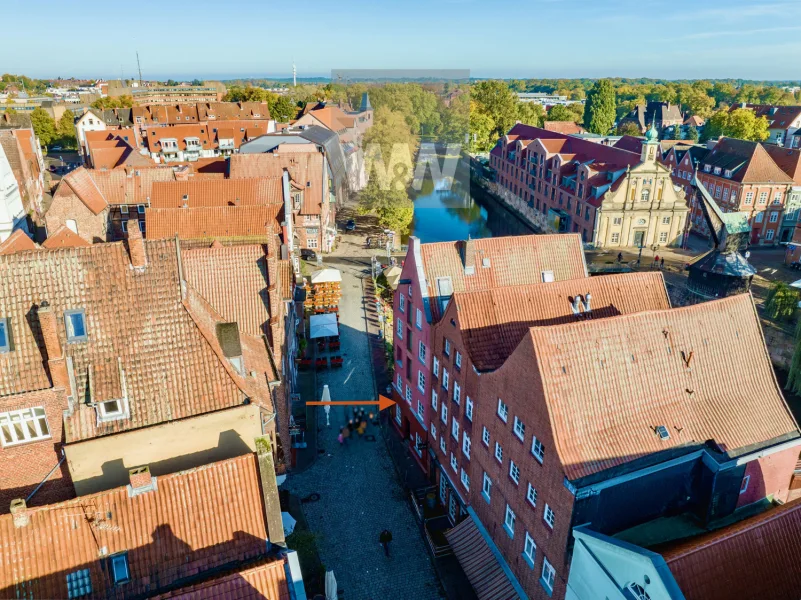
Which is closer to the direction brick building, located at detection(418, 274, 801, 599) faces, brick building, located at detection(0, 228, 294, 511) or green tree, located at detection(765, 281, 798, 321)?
the brick building

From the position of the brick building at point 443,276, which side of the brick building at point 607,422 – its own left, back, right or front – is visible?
right

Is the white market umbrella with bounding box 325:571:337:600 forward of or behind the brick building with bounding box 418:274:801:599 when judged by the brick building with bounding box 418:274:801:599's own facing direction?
forward

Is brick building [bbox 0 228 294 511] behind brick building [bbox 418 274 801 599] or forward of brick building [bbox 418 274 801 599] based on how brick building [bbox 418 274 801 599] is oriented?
forward

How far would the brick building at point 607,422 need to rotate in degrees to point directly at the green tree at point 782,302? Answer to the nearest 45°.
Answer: approximately 135° to its right

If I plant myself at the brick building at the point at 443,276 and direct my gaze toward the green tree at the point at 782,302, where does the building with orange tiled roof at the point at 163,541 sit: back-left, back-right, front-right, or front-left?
back-right

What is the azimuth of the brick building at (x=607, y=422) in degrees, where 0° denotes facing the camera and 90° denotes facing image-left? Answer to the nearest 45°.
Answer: approximately 45°

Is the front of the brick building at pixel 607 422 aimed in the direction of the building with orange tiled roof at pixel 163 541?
yes

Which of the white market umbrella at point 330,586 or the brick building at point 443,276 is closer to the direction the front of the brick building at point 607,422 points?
the white market umbrella

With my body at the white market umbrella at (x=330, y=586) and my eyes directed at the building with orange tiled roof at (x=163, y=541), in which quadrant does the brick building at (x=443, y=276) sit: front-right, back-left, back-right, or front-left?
back-right
